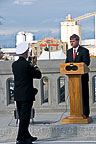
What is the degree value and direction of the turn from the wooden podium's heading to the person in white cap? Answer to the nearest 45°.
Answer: approximately 45° to its right

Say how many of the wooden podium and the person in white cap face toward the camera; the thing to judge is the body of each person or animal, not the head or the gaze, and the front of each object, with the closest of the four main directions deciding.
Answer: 1

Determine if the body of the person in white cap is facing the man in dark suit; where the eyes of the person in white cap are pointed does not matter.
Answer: yes

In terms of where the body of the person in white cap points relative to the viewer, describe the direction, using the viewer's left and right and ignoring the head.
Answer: facing away from the viewer and to the right of the viewer

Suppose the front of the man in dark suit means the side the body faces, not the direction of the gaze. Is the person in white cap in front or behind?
in front

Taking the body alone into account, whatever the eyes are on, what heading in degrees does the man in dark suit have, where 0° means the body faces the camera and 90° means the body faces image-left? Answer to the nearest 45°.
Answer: approximately 45°

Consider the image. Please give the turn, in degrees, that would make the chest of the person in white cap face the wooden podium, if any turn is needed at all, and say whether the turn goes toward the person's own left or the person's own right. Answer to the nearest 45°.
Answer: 0° — they already face it
